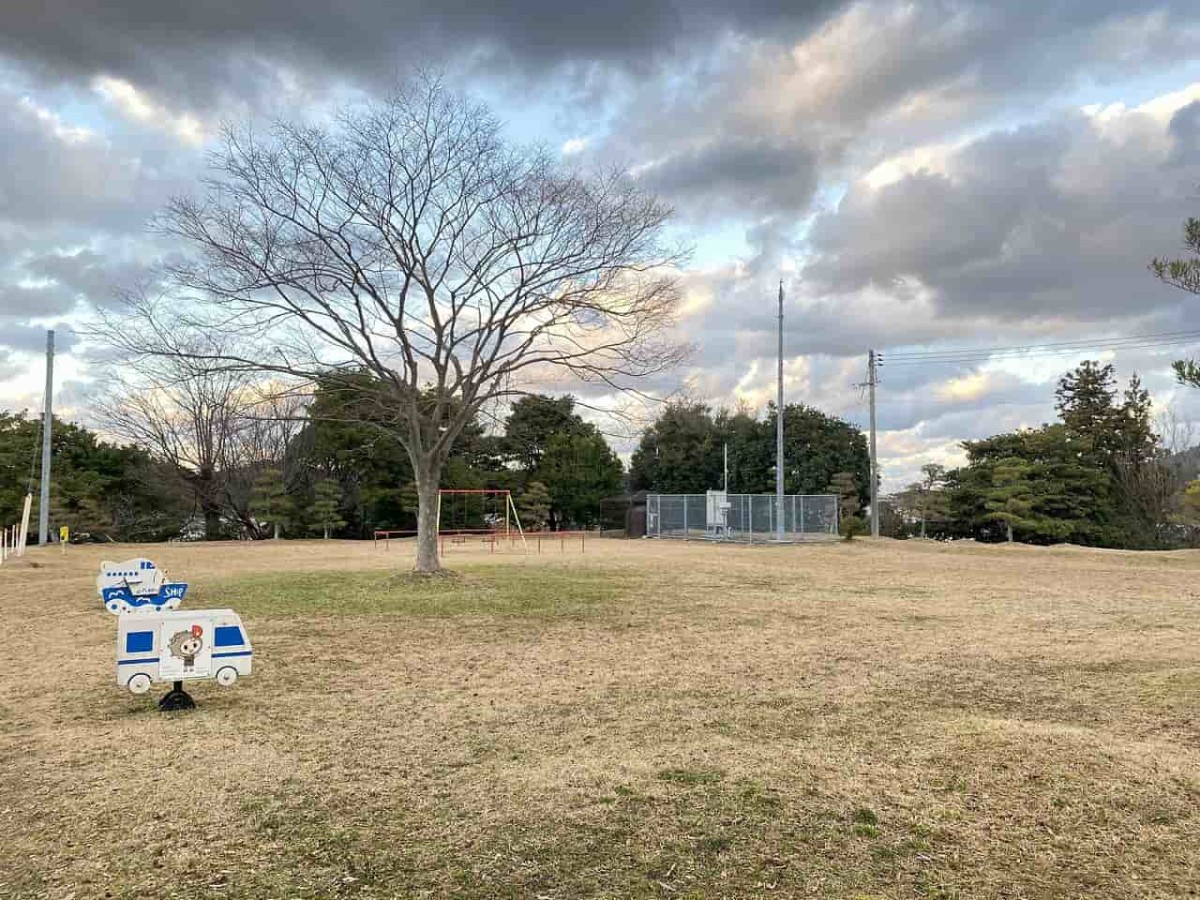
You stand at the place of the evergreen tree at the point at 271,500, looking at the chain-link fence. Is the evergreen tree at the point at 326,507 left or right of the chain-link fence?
left

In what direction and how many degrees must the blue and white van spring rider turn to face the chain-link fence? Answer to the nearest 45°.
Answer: approximately 45° to its left

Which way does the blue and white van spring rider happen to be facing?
to the viewer's right

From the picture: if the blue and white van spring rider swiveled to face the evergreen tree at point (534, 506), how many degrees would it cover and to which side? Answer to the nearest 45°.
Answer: approximately 45° to its left

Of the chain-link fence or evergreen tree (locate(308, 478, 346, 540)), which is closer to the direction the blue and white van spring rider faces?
the chain-link fence

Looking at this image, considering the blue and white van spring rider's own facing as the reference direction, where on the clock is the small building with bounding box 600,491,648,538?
The small building is roughly at 10 o'clock from the blue and white van spring rider.

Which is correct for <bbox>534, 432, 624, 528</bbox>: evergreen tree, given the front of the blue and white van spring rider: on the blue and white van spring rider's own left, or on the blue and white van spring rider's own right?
on the blue and white van spring rider's own left

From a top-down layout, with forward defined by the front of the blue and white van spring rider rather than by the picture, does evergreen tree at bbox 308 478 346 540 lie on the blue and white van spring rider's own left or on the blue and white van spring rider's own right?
on the blue and white van spring rider's own left
